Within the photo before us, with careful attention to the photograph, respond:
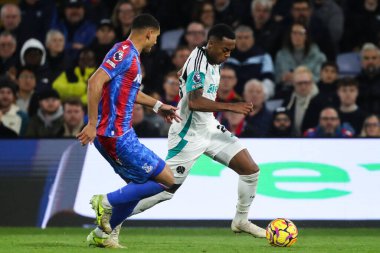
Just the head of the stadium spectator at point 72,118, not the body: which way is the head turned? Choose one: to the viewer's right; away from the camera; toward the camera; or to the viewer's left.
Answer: toward the camera

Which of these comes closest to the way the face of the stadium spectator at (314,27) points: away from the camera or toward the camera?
toward the camera

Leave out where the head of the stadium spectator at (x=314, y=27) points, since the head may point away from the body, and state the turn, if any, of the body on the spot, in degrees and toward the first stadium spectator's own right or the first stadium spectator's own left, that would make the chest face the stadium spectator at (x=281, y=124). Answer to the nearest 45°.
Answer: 0° — they already face them

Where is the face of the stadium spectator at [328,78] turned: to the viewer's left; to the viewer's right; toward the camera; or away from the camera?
toward the camera

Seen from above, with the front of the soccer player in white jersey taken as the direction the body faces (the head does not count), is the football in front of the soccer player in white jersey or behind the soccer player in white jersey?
in front

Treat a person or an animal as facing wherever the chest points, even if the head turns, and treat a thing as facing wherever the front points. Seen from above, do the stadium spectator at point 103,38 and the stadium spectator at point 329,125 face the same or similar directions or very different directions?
same or similar directions

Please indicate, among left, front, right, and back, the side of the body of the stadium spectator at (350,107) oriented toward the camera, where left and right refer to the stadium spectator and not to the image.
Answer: front

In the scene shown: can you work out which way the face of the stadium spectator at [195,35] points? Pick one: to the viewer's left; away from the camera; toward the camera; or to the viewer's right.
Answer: toward the camera

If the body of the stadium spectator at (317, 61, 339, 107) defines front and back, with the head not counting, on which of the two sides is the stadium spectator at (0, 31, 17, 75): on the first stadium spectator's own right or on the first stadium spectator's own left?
on the first stadium spectator's own right

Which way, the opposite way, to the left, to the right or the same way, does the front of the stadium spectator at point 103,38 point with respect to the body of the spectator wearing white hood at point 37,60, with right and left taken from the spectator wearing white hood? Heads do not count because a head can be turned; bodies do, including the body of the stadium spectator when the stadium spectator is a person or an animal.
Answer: the same way

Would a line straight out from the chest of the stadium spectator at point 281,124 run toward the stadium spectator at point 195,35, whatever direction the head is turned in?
no

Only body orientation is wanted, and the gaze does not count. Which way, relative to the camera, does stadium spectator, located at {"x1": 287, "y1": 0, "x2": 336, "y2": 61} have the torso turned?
toward the camera

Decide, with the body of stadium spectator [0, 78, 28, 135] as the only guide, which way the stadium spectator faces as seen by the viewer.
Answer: toward the camera

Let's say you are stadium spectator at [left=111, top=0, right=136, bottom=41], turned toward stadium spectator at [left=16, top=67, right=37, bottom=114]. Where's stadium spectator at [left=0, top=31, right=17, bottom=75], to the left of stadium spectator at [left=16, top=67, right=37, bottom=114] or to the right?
right

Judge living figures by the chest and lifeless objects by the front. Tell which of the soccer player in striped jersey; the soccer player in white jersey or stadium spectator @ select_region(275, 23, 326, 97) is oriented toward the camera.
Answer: the stadium spectator

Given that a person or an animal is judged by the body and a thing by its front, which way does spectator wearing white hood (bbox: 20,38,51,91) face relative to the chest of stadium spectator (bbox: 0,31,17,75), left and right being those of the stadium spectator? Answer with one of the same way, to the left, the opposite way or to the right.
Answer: the same way

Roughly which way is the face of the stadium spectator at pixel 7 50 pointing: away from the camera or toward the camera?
toward the camera
